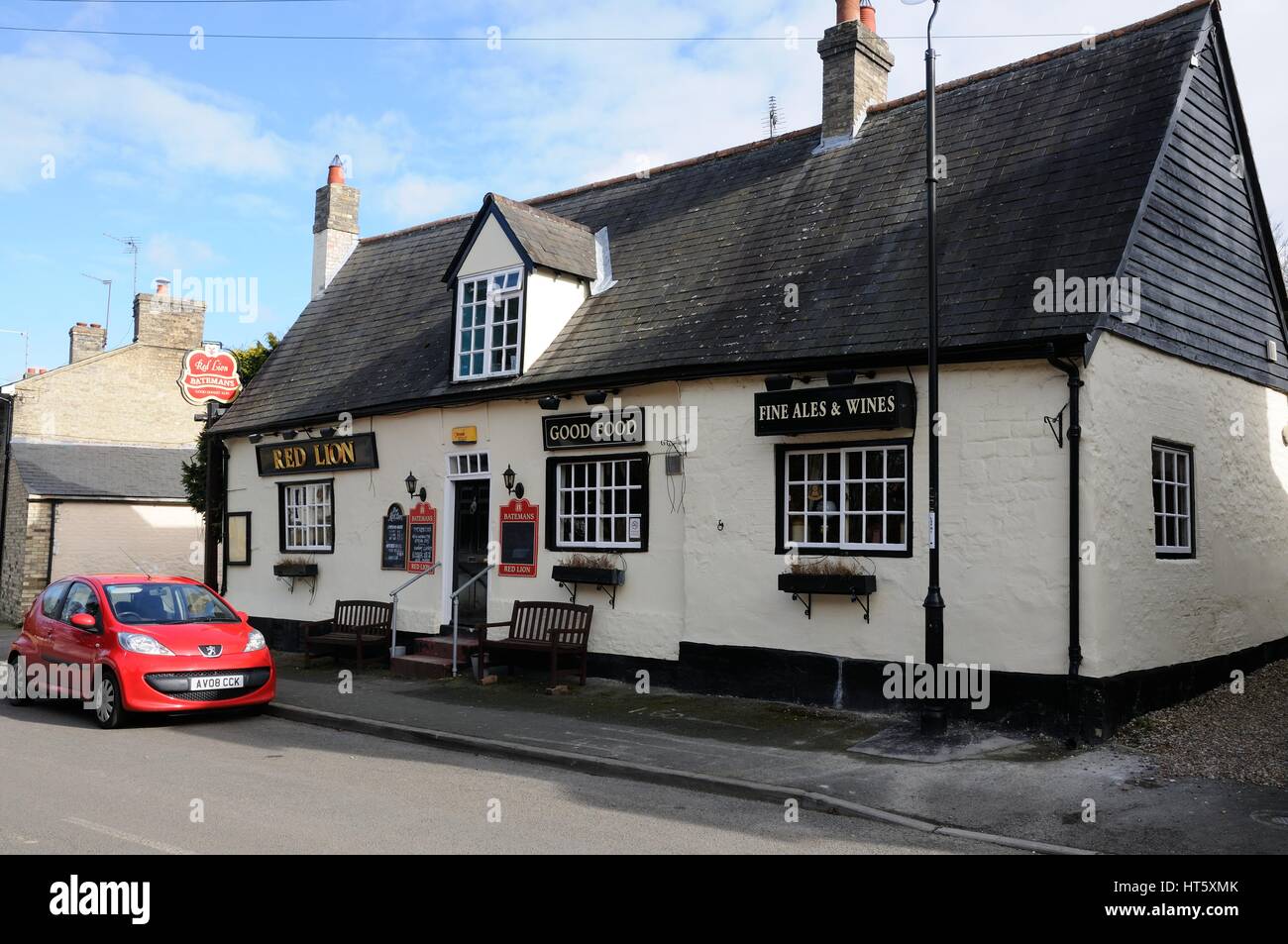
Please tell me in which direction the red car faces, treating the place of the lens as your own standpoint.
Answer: facing the viewer and to the right of the viewer

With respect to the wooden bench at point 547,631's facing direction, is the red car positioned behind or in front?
in front

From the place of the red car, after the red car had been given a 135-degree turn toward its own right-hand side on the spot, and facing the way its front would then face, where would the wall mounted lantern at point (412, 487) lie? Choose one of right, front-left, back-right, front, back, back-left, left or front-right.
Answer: back-right

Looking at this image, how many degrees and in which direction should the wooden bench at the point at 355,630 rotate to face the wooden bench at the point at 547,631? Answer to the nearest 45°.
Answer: approximately 90° to its left

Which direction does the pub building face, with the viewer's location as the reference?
facing the viewer and to the left of the viewer

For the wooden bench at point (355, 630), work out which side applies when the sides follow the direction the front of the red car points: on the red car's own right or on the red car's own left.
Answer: on the red car's own left

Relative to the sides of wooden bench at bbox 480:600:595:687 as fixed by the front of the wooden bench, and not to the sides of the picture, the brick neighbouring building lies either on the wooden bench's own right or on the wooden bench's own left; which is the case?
on the wooden bench's own right

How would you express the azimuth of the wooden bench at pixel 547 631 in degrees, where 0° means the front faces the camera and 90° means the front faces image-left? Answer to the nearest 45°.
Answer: approximately 45°

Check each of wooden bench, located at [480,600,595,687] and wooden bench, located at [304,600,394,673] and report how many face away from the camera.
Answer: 0

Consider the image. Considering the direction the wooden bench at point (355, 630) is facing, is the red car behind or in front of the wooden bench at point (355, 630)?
in front

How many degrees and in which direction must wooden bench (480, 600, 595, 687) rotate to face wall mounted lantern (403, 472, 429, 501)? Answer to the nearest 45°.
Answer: approximately 90° to its right

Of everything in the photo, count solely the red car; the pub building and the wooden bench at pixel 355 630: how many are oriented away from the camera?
0

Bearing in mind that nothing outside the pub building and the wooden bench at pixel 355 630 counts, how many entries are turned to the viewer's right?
0
